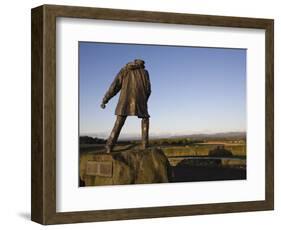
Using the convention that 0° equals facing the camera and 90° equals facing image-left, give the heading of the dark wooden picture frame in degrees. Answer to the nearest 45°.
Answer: approximately 315°
